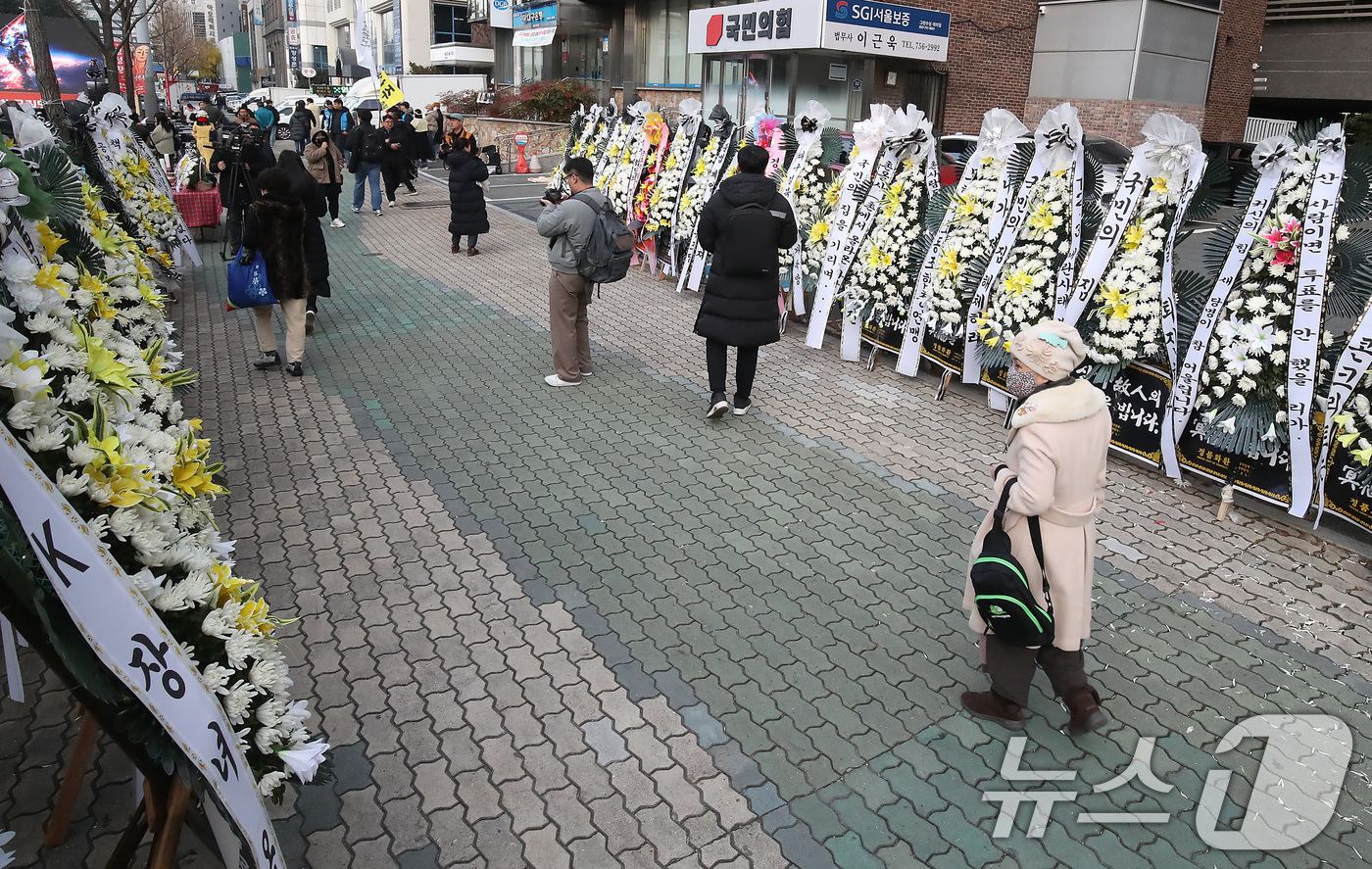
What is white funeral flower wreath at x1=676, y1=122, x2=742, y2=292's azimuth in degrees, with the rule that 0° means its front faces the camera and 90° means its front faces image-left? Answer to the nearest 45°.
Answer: approximately 45°

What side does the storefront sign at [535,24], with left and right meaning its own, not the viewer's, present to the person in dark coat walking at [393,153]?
front

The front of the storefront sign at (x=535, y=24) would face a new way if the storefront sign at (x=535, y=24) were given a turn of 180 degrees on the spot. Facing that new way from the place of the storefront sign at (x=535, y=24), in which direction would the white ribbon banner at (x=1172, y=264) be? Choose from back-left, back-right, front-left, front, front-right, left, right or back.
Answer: back

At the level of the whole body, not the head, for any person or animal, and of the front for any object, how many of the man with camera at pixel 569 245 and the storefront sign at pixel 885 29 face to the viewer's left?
1

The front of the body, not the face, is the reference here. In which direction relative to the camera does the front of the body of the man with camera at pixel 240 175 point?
toward the camera

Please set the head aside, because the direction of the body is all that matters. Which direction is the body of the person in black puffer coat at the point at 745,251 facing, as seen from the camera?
away from the camera

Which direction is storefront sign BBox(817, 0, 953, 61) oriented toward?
toward the camera

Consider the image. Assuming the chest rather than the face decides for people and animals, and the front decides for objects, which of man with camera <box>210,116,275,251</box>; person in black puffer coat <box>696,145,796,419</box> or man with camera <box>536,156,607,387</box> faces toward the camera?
man with camera <box>210,116,275,251</box>

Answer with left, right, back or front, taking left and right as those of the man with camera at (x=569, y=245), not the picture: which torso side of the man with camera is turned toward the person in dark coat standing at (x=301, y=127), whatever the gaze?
right

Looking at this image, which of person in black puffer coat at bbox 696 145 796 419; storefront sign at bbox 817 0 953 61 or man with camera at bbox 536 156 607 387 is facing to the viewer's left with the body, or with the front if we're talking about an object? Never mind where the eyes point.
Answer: the man with camera

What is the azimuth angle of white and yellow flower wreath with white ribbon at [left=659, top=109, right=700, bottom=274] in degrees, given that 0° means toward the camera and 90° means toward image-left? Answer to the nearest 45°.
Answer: approximately 45°

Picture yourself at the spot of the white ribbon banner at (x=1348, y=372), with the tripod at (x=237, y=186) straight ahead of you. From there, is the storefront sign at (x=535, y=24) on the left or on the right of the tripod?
right

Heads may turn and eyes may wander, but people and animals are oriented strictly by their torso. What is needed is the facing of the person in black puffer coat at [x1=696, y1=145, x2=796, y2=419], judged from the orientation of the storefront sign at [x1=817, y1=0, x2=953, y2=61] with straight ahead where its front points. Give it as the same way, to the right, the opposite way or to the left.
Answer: the opposite way

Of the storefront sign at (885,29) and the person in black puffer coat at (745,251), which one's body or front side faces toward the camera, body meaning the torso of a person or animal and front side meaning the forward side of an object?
the storefront sign

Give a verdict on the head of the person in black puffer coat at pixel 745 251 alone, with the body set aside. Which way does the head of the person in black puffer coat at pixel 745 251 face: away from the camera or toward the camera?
away from the camera

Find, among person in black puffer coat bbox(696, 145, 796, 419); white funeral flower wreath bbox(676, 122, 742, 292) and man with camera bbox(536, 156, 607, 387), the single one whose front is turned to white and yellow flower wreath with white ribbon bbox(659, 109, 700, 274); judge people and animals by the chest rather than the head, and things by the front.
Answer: the person in black puffer coat

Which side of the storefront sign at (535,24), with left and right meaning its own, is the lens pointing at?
front

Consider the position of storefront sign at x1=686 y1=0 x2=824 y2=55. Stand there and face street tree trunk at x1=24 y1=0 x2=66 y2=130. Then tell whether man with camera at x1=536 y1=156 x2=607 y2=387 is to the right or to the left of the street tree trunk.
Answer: left
